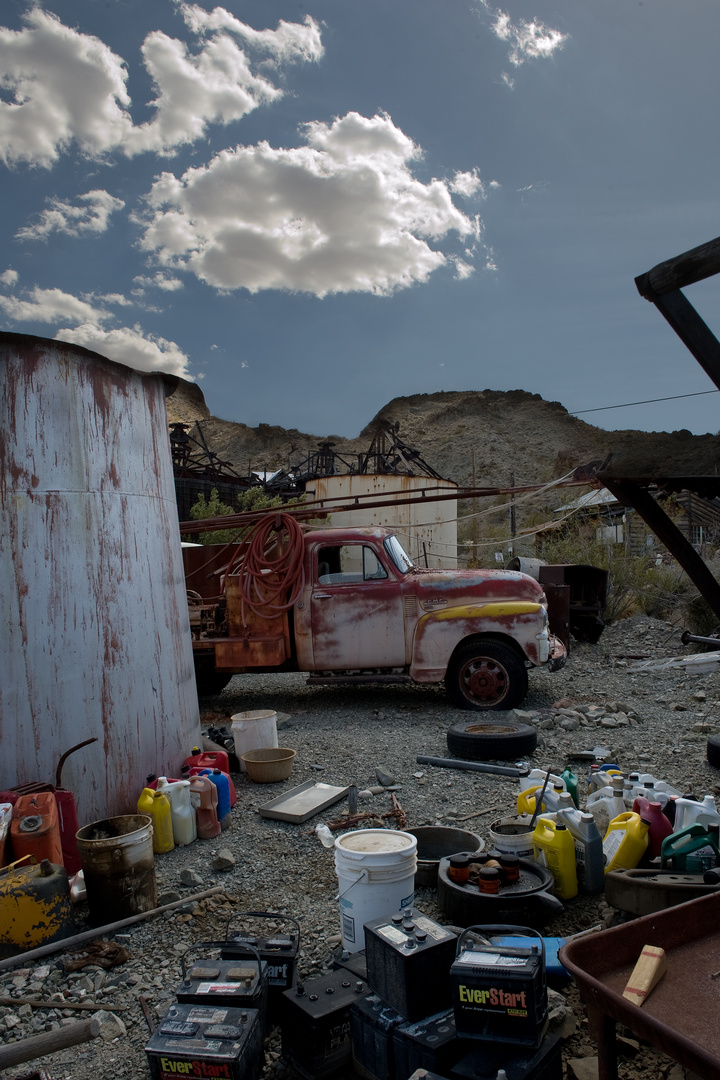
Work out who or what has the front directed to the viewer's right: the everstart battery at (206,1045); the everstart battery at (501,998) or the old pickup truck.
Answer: the old pickup truck

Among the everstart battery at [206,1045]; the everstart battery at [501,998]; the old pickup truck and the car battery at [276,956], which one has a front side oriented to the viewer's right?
the old pickup truck

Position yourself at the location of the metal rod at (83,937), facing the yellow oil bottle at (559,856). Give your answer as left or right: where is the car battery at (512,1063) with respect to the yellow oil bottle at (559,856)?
right

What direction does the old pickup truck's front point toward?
to the viewer's right

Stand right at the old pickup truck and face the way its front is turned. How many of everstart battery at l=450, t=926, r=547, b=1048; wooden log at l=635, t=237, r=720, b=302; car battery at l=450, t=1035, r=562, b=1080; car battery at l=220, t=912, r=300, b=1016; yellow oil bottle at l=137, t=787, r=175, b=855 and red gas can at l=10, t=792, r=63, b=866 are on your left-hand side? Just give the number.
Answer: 0

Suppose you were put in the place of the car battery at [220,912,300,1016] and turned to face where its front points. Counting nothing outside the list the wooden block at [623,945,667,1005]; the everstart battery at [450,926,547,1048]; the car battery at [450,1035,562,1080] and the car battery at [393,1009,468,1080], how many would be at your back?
0

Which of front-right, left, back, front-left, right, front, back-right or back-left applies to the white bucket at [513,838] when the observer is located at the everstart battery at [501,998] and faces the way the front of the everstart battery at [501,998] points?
back

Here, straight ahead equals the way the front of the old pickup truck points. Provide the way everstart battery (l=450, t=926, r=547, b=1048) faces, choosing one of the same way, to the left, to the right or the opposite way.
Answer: to the right

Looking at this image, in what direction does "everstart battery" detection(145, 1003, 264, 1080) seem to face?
toward the camera

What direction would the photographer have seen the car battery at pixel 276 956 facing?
facing the viewer

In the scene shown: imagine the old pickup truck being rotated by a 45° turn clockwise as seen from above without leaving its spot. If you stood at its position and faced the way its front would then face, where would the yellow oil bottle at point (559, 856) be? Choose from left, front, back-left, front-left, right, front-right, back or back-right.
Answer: front-right

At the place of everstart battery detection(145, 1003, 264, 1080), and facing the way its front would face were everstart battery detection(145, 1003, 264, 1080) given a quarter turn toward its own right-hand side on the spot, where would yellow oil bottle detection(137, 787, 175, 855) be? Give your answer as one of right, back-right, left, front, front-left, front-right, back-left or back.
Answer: right

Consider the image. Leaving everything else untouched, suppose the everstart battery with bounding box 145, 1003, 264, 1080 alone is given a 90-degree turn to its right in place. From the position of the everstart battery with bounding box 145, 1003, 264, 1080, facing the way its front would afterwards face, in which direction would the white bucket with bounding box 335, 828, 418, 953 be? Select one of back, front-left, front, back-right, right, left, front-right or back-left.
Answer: back-right

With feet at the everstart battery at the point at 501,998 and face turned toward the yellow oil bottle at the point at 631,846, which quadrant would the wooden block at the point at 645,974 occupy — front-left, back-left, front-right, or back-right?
front-right

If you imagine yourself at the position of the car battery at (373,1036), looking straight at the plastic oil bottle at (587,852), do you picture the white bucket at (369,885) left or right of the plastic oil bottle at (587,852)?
left

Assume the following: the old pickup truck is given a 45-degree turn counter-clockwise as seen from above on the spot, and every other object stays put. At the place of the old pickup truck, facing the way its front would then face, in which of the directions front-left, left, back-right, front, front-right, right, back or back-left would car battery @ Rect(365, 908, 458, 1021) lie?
back-right

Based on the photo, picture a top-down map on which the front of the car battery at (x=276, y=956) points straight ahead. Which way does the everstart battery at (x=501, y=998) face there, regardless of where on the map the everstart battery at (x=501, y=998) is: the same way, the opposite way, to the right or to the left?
the same way

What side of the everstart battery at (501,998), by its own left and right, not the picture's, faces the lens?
front

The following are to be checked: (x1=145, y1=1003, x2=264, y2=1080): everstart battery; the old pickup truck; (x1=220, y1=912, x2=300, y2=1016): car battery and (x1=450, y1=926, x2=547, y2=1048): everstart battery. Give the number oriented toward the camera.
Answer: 3

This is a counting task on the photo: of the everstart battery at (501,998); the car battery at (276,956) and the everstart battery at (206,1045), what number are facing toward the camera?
3
